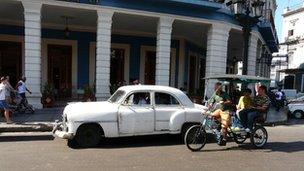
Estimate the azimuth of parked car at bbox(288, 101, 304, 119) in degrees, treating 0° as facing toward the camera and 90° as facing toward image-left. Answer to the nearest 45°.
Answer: approximately 90°

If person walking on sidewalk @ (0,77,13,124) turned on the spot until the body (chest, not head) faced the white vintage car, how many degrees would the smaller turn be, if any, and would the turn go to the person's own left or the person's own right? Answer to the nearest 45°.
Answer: approximately 45° to the person's own right

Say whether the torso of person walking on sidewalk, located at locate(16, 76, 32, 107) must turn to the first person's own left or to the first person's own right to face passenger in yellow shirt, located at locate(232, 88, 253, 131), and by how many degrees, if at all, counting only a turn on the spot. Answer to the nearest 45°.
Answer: approximately 45° to the first person's own right

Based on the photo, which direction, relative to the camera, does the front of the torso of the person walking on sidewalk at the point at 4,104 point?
to the viewer's right

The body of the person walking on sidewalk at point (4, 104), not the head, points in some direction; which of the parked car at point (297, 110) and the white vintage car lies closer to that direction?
the parked car

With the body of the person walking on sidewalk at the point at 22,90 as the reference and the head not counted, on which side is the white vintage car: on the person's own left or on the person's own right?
on the person's own right

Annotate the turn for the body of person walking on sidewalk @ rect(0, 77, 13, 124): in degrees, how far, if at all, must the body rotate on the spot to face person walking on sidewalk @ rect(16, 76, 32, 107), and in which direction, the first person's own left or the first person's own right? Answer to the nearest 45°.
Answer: approximately 90° to the first person's own left

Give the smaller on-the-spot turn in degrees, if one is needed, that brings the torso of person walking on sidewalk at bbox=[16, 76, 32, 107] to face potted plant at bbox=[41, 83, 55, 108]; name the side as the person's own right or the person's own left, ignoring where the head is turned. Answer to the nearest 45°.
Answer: approximately 45° to the person's own left

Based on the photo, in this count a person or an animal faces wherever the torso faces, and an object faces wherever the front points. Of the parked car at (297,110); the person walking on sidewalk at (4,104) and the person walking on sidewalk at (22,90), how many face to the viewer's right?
2

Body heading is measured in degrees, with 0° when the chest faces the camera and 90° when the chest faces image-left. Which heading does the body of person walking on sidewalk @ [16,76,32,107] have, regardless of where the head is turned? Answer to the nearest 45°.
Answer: approximately 270°
